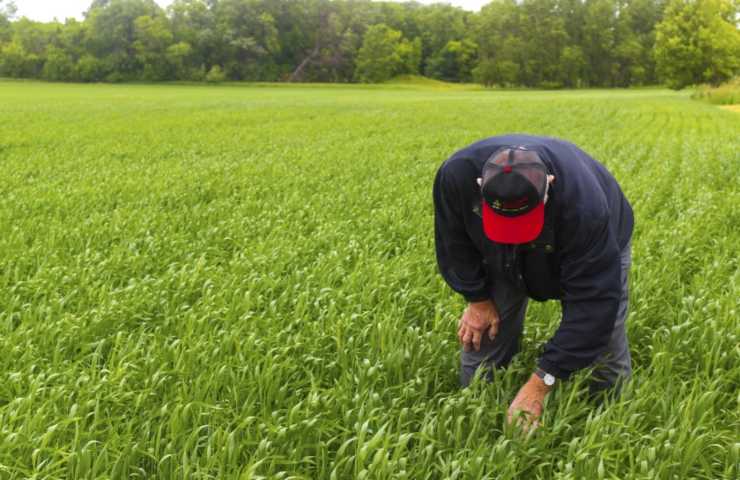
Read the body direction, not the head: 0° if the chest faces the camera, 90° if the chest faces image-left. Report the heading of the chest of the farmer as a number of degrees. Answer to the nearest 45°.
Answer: approximately 0°
